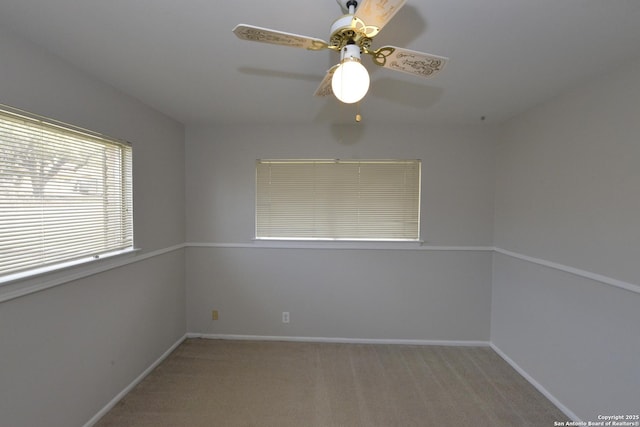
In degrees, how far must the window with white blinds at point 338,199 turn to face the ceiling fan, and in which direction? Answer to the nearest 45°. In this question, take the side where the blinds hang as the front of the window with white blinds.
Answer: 0° — it already faces it

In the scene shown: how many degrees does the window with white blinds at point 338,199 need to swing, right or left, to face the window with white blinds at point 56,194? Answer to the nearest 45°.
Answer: approximately 45° to its right

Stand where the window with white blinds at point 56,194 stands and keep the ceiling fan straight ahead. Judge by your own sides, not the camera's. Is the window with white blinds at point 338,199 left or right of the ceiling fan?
left

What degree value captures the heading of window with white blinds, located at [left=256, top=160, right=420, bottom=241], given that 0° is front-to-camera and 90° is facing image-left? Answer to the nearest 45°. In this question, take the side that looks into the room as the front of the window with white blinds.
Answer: approximately 0°

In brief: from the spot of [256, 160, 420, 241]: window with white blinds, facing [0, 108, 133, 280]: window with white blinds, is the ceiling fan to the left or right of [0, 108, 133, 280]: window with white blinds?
left

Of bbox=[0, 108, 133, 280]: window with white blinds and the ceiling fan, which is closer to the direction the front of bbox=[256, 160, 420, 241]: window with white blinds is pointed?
the ceiling fan
